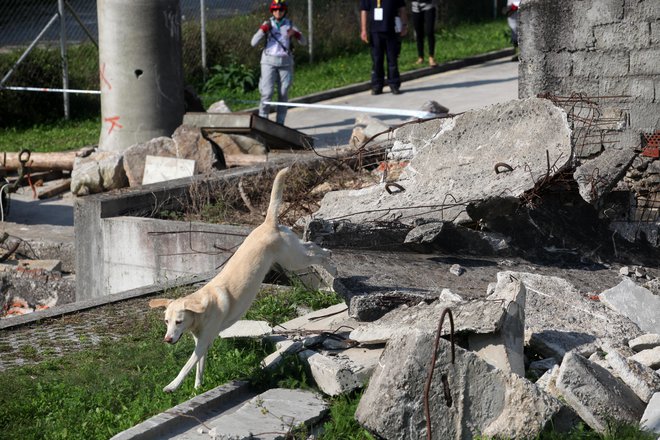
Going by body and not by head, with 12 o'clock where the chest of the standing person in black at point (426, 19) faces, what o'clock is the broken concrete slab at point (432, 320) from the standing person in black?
The broken concrete slab is roughly at 12 o'clock from the standing person in black.

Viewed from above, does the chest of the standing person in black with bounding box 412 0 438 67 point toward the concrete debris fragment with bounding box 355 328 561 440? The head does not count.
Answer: yes

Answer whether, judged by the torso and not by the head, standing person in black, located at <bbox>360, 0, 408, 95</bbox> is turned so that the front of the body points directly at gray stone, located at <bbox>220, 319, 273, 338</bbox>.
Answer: yes

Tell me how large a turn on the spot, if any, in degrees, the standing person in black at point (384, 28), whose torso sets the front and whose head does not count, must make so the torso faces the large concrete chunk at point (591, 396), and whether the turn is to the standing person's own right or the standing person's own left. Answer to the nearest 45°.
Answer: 0° — they already face it

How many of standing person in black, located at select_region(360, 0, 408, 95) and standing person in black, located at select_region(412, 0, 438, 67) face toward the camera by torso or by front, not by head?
2

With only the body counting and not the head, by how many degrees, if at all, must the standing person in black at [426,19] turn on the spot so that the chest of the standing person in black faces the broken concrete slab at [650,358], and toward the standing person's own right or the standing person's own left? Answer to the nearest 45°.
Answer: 0° — they already face it

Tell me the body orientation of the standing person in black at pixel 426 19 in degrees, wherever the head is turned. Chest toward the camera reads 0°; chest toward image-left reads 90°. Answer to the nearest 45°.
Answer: approximately 0°

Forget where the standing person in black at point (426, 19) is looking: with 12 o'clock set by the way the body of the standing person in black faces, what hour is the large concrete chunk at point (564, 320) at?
The large concrete chunk is roughly at 12 o'clock from the standing person in black.

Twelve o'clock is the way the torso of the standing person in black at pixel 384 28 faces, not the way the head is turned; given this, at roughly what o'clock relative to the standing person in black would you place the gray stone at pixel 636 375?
The gray stone is roughly at 12 o'clock from the standing person in black.

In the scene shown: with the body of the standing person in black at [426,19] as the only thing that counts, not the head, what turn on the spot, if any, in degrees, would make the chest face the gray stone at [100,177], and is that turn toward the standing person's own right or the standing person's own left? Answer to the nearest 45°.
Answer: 0° — they already face it

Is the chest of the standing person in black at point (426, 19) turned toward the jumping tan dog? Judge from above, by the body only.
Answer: yes

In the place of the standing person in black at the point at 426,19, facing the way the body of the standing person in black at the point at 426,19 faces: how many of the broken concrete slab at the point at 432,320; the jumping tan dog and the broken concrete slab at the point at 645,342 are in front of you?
3

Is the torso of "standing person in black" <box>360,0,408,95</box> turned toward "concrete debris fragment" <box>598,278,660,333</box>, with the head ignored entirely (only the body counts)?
yes

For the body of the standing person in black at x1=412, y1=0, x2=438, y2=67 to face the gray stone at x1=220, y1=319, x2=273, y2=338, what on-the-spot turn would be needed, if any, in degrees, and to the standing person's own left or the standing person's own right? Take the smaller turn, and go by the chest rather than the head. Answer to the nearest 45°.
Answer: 0° — they already face it

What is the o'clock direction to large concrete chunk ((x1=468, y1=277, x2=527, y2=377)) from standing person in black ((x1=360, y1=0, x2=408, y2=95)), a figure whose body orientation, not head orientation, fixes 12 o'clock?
The large concrete chunk is roughly at 12 o'clock from the standing person in black.

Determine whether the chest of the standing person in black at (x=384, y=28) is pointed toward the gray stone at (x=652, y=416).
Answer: yes
